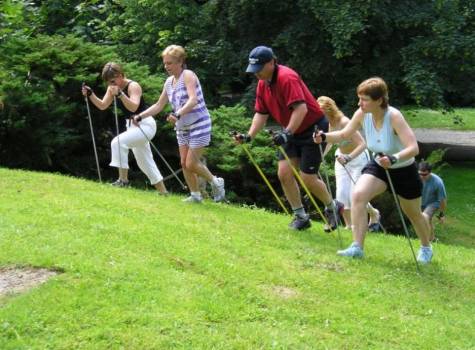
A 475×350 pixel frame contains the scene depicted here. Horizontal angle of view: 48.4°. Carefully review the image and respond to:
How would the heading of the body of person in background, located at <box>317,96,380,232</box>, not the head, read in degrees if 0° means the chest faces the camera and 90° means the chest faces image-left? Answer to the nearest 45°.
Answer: approximately 90°

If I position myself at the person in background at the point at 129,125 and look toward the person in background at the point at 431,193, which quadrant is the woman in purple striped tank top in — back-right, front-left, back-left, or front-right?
front-right

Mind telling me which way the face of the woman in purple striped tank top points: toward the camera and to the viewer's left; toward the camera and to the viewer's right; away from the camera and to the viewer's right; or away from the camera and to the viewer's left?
toward the camera and to the viewer's left

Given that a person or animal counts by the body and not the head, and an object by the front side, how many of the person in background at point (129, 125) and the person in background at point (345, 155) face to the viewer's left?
2

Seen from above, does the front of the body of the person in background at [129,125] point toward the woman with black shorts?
no

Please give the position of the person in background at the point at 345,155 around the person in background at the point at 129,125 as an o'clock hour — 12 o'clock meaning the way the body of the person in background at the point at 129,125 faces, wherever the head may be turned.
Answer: the person in background at the point at 345,155 is roughly at 7 o'clock from the person in background at the point at 129,125.

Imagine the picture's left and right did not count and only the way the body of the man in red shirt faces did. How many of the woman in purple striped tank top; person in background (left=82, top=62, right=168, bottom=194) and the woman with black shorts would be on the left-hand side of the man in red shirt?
1

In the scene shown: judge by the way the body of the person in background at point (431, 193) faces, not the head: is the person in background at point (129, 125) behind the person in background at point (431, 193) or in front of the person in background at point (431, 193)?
in front

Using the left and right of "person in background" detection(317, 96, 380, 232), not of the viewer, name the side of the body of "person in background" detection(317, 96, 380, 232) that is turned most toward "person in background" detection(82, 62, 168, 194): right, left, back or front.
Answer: front

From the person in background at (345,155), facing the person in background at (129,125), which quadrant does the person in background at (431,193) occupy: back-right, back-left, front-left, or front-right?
back-right

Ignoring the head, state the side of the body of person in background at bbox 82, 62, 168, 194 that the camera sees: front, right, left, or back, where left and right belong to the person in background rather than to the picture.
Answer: left

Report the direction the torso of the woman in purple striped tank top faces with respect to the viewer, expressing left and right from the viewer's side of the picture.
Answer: facing the viewer and to the left of the viewer

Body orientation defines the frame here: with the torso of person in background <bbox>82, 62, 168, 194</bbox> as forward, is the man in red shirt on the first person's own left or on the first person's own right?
on the first person's own left

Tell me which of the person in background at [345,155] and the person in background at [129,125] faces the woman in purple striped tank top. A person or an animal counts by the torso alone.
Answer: the person in background at [345,155]

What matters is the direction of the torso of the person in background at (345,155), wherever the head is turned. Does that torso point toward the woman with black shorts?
no

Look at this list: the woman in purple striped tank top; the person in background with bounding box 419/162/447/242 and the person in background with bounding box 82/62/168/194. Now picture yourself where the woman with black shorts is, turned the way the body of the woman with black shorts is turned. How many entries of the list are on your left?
0
